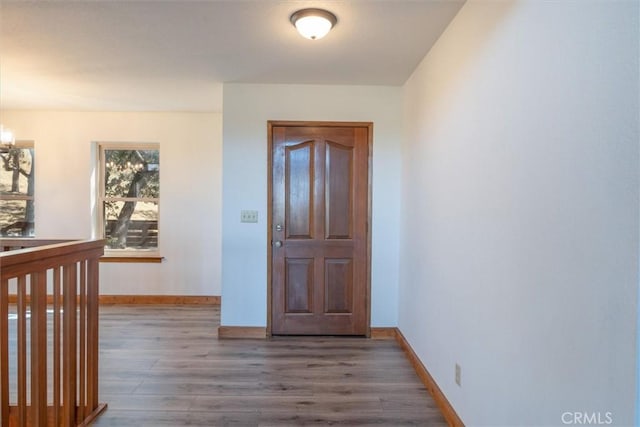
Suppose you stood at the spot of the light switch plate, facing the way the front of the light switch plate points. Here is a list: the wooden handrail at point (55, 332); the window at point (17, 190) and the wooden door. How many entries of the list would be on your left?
1

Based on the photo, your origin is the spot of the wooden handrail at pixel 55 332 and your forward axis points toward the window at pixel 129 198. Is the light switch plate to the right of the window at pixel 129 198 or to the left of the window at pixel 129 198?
right

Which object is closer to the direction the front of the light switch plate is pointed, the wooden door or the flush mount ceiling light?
the flush mount ceiling light

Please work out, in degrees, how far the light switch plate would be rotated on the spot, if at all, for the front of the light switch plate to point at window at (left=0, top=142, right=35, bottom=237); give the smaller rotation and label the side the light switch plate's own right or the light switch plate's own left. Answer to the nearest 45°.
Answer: approximately 135° to the light switch plate's own right

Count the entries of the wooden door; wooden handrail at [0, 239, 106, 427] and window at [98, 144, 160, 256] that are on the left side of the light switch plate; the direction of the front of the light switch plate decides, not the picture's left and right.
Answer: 1

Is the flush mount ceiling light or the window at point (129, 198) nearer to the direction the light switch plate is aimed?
the flush mount ceiling light

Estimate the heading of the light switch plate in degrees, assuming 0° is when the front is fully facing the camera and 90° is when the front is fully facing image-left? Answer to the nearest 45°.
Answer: approximately 0°

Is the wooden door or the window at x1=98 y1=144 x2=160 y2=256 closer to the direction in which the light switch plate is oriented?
the wooden door

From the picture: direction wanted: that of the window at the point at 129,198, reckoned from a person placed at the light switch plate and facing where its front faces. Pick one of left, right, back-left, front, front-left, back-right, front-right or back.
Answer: back-right

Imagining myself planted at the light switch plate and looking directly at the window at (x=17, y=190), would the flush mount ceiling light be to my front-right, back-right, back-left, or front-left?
back-left

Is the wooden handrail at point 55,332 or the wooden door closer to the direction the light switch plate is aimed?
the wooden handrail

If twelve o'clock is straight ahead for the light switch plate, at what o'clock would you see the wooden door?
The wooden door is roughly at 9 o'clock from the light switch plate.

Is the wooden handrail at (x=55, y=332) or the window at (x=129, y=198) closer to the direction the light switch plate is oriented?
the wooden handrail
